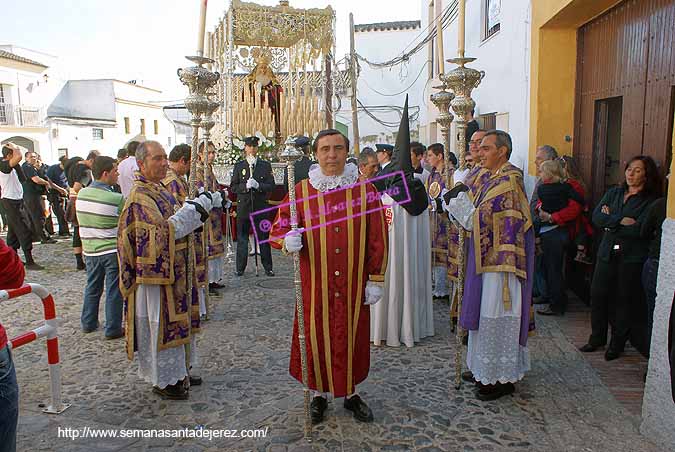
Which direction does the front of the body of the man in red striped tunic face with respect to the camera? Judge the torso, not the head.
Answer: toward the camera

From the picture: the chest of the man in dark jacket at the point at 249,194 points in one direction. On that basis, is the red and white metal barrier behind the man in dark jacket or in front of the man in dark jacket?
in front

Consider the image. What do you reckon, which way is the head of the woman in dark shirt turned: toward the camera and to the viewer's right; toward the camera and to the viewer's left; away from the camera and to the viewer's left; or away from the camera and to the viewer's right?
toward the camera and to the viewer's left

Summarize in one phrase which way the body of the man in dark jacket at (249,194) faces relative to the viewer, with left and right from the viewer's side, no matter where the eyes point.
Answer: facing the viewer

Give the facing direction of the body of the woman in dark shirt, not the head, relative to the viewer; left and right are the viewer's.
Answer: facing the viewer and to the left of the viewer

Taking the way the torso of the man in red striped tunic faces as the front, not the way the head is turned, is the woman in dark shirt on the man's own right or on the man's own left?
on the man's own left

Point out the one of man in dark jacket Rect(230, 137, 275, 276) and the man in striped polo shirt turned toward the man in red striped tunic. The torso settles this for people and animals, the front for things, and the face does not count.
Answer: the man in dark jacket

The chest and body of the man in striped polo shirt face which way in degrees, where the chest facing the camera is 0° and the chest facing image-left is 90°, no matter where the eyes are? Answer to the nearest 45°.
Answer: approximately 225°

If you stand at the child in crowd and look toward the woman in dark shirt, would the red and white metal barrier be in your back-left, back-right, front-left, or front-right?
front-right

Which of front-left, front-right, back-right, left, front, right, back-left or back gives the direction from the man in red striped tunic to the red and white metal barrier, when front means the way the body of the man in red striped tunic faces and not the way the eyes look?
right

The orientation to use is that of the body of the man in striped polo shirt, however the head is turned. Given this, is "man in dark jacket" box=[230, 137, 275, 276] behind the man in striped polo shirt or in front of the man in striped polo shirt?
in front

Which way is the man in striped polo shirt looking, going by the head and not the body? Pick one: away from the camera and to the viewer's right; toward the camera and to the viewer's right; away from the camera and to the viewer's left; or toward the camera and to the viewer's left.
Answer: away from the camera and to the viewer's right

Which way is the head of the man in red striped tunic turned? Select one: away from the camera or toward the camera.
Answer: toward the camera

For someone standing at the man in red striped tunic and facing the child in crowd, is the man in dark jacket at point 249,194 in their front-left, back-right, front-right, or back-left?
front-left
